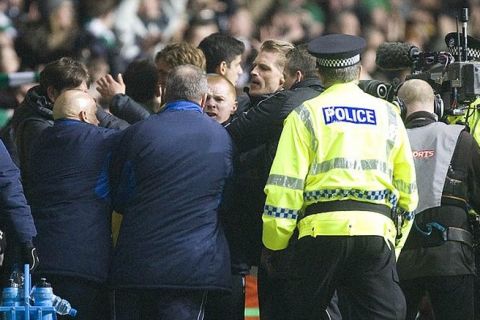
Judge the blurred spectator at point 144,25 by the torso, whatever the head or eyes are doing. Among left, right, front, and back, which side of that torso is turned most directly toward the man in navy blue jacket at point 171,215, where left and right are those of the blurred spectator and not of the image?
front

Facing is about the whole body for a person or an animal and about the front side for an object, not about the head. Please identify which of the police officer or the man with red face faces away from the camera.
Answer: the police officer

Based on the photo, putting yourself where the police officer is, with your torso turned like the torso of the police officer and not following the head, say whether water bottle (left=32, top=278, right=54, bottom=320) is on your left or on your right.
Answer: on your left

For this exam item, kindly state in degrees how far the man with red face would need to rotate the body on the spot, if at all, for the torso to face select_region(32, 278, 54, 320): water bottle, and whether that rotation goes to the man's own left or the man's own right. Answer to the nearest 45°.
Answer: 0° — they already face it

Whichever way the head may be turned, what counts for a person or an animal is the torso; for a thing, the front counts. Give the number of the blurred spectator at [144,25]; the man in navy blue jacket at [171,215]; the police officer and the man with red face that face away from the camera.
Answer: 2

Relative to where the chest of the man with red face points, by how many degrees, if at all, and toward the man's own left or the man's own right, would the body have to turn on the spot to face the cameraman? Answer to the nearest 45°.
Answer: approximately 135° to the man's own left

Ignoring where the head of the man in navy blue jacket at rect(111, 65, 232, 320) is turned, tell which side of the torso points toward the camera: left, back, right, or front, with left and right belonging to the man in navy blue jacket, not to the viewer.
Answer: back

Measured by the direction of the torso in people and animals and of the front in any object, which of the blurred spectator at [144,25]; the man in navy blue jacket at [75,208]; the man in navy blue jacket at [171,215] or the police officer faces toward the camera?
the blurred spectator

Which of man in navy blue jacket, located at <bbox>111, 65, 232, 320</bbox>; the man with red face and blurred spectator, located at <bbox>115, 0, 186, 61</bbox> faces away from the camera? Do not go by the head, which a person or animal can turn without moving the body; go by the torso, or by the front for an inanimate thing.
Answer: the man in navy blue jacket

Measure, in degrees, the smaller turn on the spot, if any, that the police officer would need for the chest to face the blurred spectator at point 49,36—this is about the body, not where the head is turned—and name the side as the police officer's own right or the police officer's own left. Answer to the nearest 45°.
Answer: approximately 45° to the police officer's own left

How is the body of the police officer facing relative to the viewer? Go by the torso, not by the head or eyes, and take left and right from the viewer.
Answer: facing away from the viewer

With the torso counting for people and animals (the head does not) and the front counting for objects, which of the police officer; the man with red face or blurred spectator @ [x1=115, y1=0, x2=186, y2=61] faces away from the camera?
the police officer

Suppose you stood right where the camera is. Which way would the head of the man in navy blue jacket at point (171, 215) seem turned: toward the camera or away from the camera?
away from the camera

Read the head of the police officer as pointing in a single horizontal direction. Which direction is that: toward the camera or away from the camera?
away from the camera
